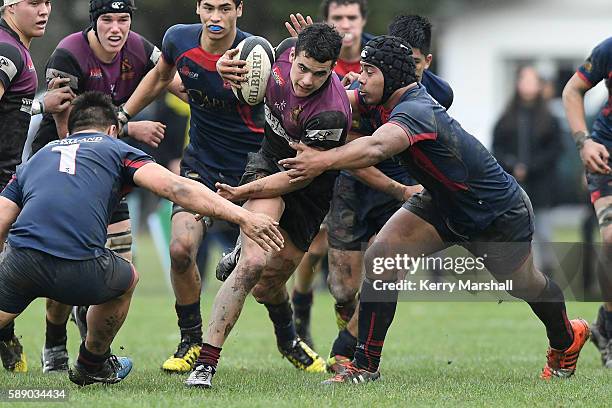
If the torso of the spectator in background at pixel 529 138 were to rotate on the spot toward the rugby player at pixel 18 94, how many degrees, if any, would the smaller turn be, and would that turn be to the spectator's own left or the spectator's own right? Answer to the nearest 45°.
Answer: approximately 45° to the spectator's own right

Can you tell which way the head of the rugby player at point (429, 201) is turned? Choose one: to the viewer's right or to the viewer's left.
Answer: to the viewer's left

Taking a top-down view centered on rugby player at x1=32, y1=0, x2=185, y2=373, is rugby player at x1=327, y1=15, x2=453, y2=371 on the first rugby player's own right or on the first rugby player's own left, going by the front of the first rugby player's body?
on the first rugby player's own left

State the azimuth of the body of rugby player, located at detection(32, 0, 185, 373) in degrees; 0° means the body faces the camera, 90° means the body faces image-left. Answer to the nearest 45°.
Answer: approximately 0°

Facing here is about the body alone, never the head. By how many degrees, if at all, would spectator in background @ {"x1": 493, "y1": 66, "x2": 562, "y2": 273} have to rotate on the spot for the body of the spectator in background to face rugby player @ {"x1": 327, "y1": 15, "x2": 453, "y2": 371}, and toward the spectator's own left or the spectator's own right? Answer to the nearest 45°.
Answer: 0° — they already face them
